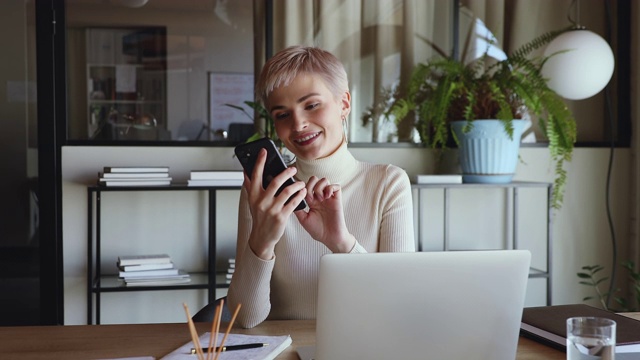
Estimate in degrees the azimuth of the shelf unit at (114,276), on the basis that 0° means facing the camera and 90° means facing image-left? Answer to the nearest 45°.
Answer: approximately 0°

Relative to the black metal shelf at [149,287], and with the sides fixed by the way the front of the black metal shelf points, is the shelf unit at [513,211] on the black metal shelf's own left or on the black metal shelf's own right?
on the black metal shelf's own left

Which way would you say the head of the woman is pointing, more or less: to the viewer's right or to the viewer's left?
to the viewer's left

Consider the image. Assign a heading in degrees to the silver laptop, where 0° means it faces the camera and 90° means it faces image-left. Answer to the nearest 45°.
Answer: approximately 180°

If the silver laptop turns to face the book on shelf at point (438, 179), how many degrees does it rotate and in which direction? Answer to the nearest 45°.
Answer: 0° — it already faces it

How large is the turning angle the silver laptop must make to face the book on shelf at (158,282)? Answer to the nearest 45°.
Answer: approximately 45° to its left

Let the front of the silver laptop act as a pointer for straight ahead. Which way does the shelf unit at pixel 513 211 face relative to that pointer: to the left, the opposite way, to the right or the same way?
the opposite way

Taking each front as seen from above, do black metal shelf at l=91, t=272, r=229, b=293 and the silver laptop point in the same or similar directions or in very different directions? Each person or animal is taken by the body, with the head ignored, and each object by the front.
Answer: very different directions

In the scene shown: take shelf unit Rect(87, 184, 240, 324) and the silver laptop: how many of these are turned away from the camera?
1
